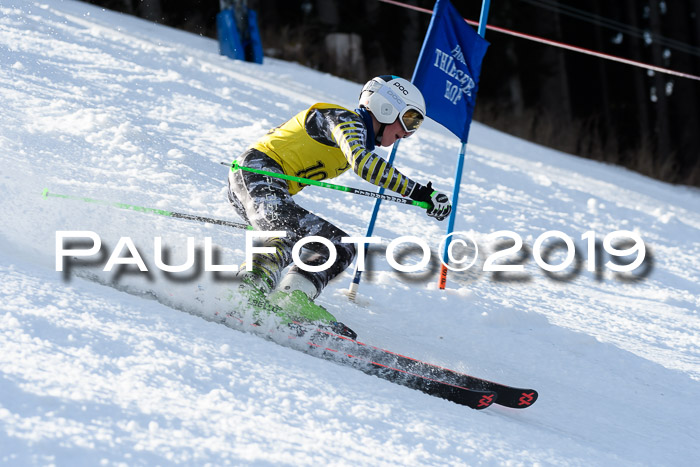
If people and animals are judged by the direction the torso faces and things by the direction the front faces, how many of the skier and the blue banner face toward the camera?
1

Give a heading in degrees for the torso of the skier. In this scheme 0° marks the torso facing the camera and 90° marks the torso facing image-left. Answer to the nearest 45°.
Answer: approximately 270°

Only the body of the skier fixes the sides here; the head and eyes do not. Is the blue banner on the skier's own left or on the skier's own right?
on the skier's own left

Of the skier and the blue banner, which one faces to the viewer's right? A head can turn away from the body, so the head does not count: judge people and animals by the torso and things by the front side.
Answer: the skier

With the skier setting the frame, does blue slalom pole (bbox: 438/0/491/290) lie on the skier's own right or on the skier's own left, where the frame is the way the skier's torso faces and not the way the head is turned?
on the skier's own left

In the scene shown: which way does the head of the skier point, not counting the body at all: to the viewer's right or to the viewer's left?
to the viewer's right

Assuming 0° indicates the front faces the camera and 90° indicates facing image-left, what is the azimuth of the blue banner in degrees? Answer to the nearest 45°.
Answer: approximately 0°

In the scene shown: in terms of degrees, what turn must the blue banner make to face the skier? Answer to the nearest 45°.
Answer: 0° — it already faces them
